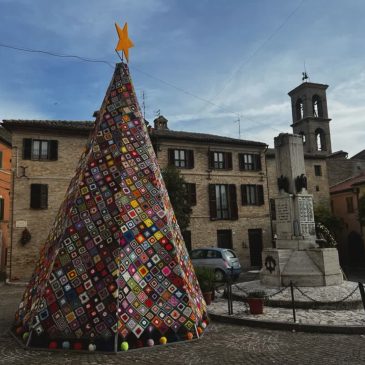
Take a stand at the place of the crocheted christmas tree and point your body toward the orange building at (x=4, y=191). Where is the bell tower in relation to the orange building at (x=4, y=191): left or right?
right

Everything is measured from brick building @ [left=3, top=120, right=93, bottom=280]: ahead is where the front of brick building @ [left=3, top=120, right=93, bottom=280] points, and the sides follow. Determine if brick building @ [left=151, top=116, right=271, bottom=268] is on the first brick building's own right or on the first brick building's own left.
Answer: on the first brick building's own left

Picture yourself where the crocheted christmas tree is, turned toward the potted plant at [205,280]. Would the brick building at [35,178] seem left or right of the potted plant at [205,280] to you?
left

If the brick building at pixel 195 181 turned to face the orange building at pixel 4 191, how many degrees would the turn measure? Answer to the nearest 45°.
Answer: approximately 90° to its right

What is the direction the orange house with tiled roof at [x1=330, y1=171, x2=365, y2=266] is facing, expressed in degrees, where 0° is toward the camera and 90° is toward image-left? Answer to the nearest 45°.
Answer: approximately 45°

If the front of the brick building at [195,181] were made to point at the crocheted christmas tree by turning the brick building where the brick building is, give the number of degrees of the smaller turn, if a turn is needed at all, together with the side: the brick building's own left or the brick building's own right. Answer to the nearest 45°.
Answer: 0° — it already faces it

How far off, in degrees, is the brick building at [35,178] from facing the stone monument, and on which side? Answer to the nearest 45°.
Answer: approximately 45° to its left
